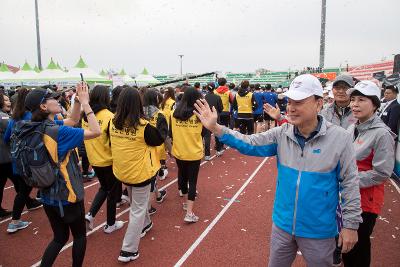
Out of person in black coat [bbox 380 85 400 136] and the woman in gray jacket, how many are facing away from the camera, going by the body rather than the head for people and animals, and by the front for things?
0

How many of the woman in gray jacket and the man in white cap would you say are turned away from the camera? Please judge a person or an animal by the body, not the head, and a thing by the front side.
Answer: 0

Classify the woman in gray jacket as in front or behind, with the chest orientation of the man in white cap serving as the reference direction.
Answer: behind

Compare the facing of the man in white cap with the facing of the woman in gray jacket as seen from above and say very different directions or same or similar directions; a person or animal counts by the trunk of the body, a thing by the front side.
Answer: same or similar directions

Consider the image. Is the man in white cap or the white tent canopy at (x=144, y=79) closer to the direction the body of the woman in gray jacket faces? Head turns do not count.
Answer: the man in white cap

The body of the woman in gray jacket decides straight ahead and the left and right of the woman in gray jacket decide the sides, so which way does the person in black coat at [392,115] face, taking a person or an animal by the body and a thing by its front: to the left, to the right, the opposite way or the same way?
the same way

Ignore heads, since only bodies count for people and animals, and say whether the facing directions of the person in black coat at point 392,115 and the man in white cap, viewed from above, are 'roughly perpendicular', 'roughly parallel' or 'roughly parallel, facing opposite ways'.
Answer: roughly parallel

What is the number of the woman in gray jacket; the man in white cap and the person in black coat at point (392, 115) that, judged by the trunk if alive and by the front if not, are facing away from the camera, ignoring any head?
0

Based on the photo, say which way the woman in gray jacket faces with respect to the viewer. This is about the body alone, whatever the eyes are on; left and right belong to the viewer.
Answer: facing the viewer and to the left of the viewer

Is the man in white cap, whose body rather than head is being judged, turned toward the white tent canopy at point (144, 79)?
no

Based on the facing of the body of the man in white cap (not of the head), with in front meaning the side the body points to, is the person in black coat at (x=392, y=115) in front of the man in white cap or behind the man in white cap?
behind

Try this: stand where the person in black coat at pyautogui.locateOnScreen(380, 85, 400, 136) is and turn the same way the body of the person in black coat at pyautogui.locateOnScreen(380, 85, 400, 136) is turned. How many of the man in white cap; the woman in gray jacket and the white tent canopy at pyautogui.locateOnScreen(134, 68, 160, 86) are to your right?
1

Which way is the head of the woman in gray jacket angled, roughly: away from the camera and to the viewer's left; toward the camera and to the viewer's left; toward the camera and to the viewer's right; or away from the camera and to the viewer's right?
toward the camera and to the viewer's left
